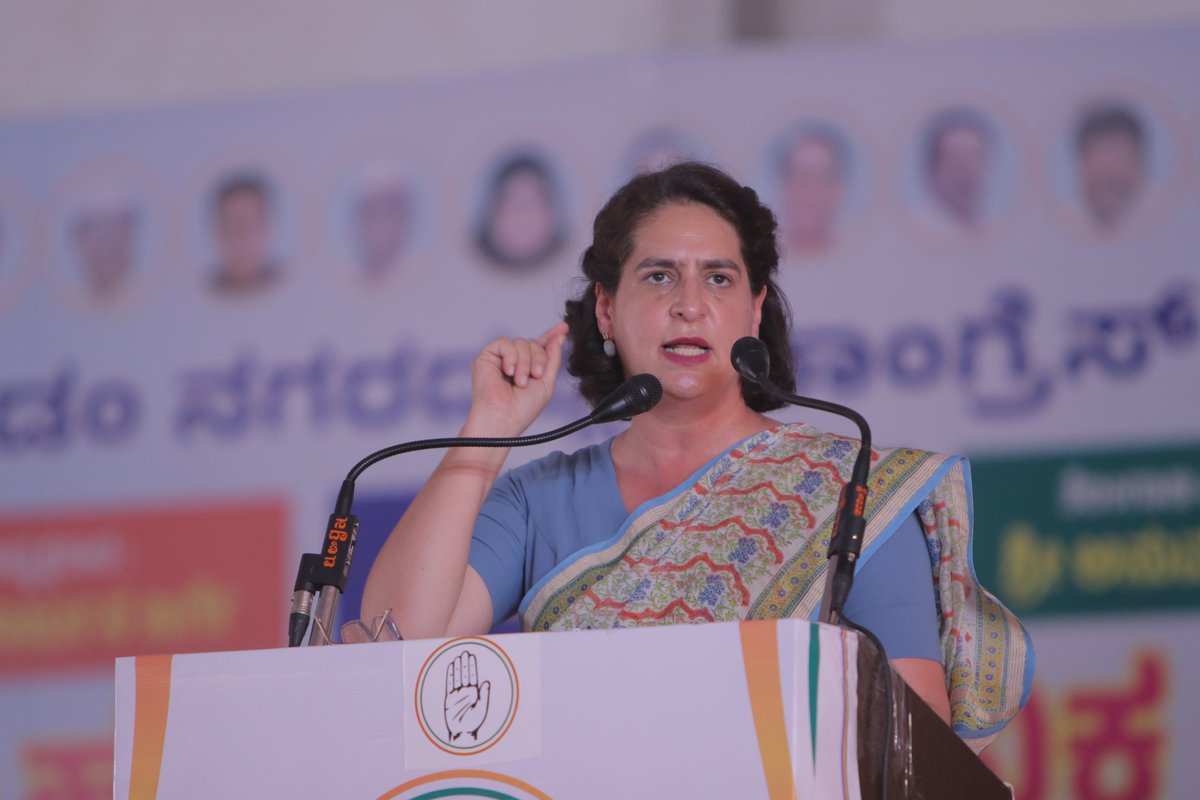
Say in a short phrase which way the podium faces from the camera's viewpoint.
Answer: facing the viewer and to the left of the viewer

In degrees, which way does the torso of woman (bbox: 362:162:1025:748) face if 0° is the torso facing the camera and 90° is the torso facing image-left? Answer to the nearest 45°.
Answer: approximately 0°

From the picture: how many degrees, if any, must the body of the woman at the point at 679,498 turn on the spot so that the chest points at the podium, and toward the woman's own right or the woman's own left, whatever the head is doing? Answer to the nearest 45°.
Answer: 0° — they already face it

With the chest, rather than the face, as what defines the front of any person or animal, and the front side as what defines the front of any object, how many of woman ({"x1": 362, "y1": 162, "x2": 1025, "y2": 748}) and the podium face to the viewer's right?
0
